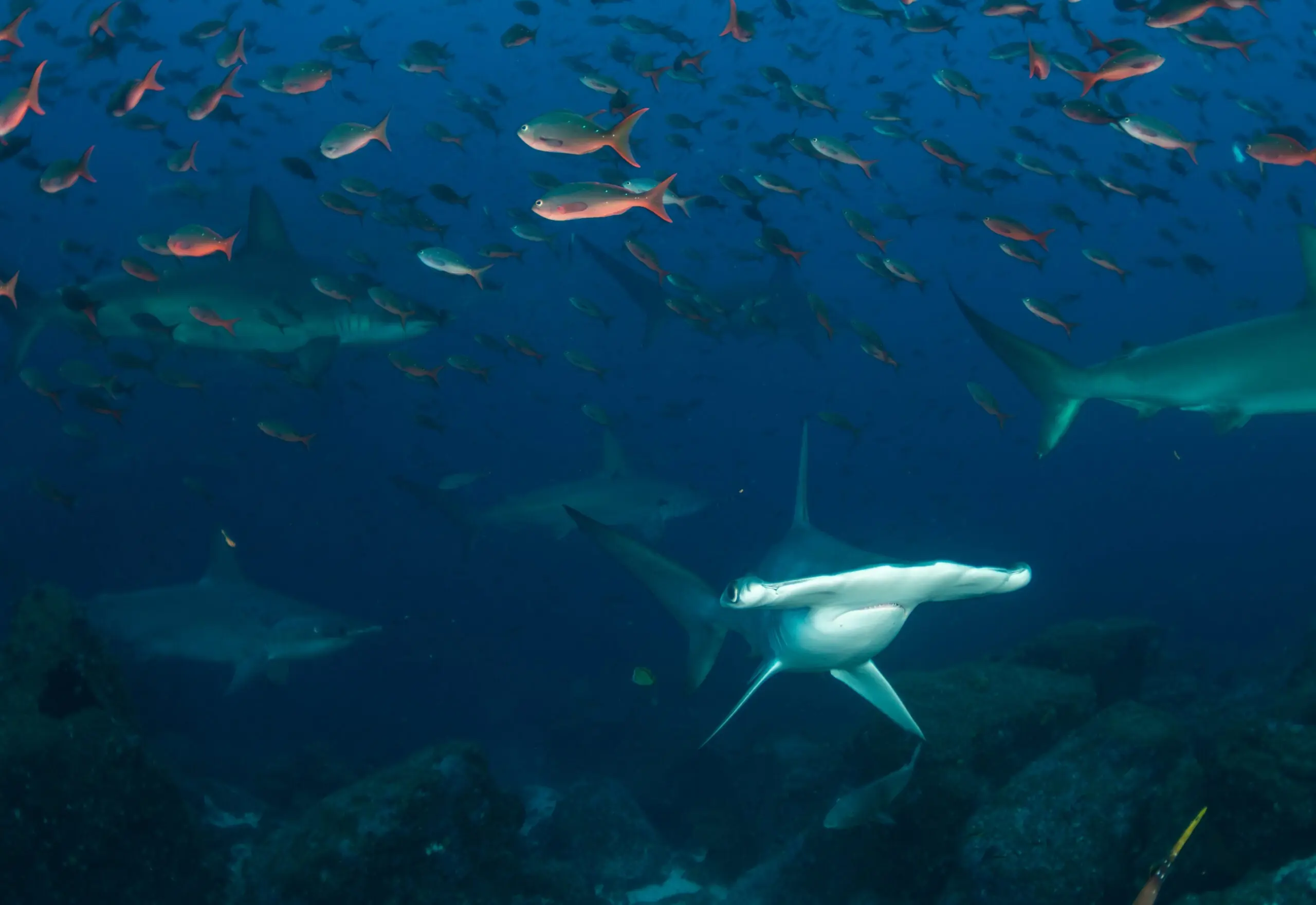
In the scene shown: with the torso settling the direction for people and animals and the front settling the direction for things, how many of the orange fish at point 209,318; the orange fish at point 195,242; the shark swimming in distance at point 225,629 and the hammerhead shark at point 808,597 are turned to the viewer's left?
2

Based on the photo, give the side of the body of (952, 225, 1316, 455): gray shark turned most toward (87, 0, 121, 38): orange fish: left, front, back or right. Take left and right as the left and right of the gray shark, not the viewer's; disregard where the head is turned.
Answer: back

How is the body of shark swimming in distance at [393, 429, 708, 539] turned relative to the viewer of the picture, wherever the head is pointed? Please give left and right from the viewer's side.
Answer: facing to the right of the viewer

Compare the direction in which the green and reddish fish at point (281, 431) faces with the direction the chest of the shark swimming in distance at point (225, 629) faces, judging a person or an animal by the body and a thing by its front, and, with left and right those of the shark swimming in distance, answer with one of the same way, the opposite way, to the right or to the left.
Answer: the opposite way

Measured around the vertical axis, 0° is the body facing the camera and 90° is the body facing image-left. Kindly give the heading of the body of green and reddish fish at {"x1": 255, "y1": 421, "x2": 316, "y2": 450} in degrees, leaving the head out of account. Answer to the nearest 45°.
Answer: approximately 90°

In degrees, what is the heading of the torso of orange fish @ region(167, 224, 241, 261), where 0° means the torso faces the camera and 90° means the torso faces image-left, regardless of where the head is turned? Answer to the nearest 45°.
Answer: approximately 90°

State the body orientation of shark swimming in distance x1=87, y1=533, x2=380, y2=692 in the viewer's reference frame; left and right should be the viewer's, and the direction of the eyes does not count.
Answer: facing to the right of the viewer

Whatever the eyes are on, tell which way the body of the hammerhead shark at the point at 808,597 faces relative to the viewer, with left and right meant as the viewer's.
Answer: facing the viewer and to the right of the viewer

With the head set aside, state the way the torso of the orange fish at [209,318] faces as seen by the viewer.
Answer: to the viewer's left

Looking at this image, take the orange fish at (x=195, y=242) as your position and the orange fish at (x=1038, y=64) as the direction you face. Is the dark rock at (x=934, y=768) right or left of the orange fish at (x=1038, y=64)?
right

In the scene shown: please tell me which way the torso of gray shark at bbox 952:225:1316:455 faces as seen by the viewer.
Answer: to the viewer's right

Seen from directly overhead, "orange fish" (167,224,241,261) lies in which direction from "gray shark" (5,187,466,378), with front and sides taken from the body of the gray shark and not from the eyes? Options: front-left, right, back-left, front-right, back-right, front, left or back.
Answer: right
